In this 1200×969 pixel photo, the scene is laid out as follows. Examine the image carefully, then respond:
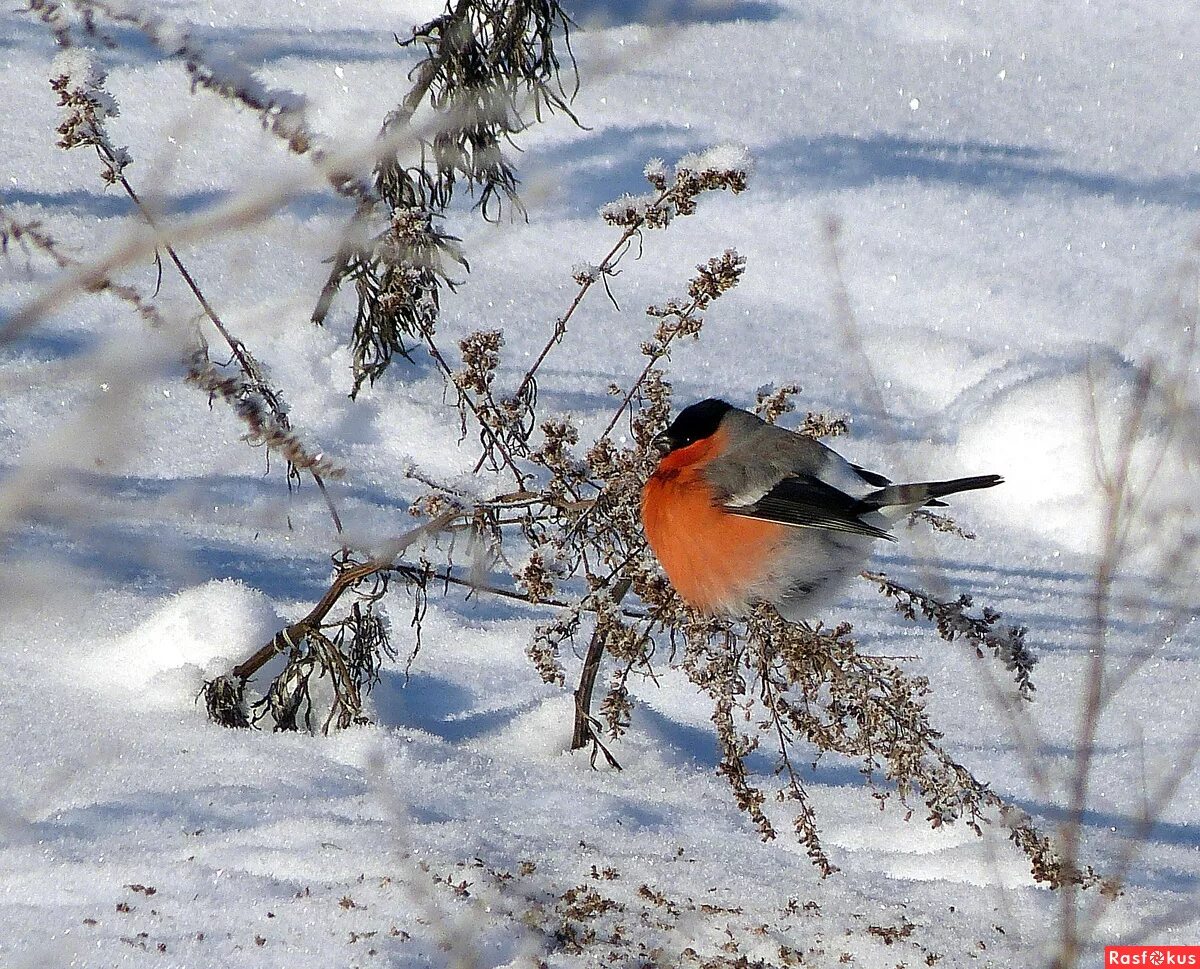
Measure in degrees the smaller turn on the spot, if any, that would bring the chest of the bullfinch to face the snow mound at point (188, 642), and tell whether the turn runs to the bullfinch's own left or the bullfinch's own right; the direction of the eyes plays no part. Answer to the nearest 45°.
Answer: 0° — it already faces it

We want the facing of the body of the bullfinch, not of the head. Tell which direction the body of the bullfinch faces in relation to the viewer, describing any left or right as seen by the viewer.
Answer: facing to the left of the viewer
